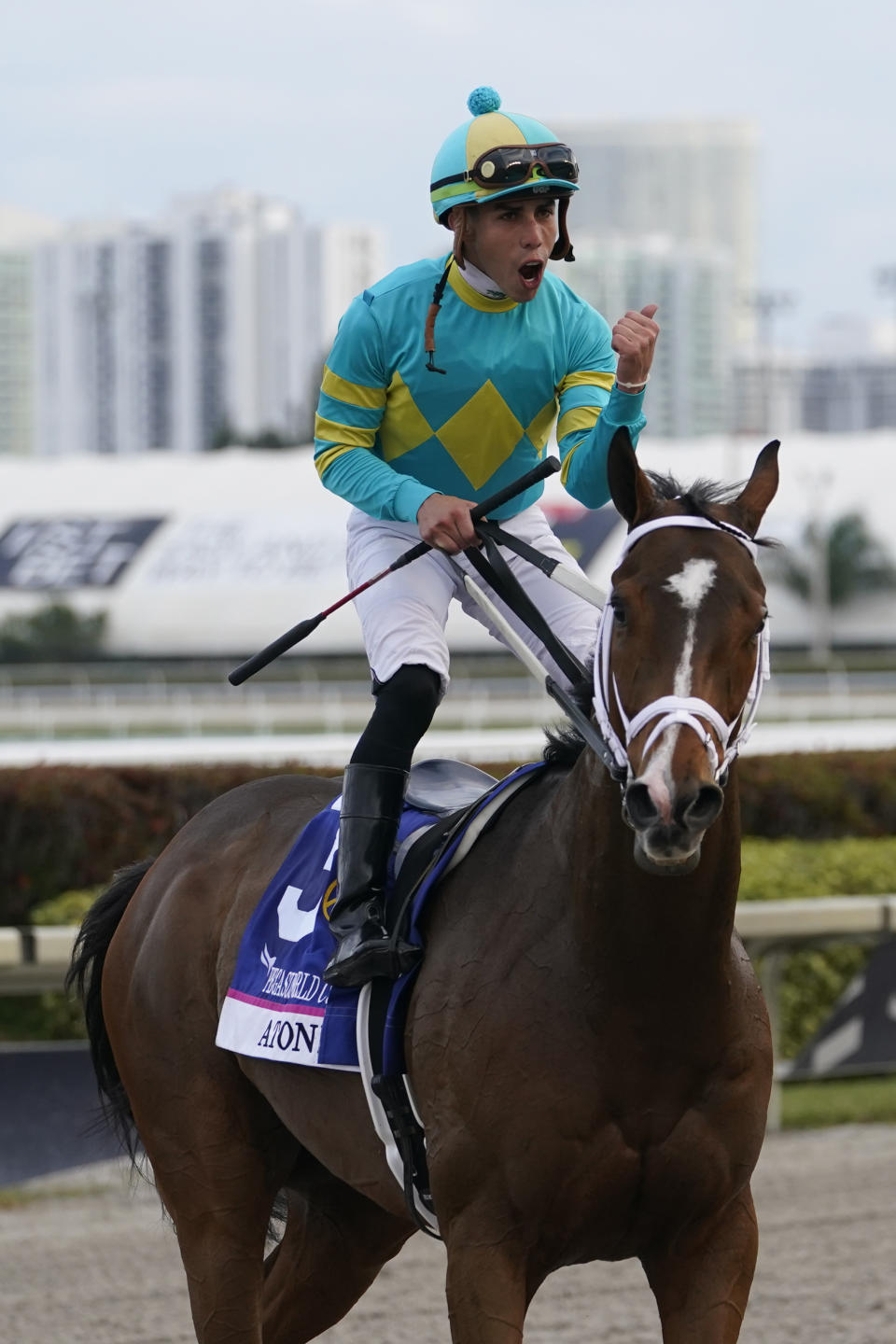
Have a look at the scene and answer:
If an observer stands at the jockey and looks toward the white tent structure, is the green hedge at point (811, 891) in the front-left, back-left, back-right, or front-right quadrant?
front-right

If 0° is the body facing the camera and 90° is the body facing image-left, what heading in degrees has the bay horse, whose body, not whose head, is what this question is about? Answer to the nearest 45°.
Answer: approximately 315°

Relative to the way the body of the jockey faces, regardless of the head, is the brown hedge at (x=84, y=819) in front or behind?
behind

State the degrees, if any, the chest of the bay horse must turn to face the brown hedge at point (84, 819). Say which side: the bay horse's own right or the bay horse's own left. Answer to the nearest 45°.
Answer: approximately 135° to the bay horse's own left

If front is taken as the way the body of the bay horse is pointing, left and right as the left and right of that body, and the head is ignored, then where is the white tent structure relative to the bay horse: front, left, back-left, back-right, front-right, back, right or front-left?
back-left

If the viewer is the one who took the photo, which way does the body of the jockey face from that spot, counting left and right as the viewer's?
facing the viewer and to the right of the viewer

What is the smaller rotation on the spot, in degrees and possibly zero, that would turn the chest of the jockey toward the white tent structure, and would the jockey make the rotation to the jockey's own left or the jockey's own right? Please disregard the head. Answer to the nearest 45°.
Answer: approximately 135° to the jockey's own left
